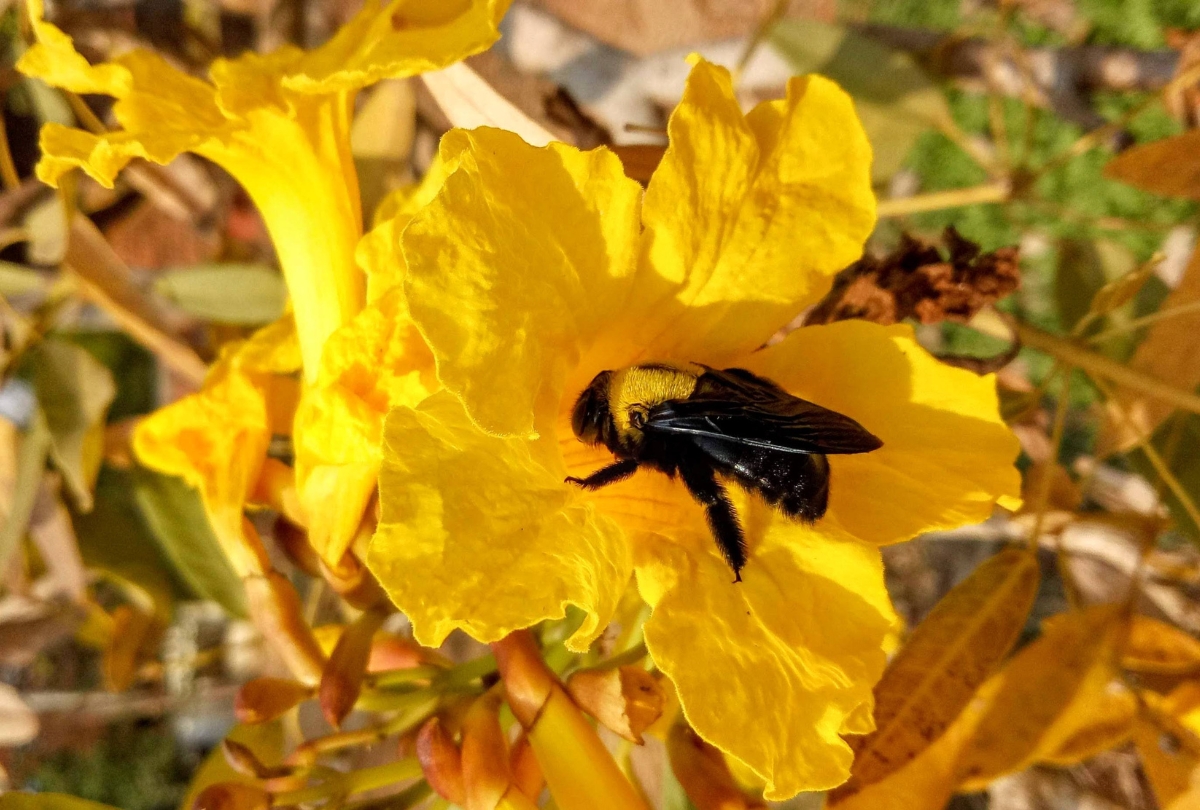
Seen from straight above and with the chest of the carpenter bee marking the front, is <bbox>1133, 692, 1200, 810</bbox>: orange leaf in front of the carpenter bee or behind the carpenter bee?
behind

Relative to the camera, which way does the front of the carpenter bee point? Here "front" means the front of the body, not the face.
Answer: to the viewer's left

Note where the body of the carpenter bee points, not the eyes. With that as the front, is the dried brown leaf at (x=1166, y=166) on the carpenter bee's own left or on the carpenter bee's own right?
on the carpenter bee's own right

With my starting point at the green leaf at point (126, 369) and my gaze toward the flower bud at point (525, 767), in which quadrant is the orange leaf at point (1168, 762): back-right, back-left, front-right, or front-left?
front-left

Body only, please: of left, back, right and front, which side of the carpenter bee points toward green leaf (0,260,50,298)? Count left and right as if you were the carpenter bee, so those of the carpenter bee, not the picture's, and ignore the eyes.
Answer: front

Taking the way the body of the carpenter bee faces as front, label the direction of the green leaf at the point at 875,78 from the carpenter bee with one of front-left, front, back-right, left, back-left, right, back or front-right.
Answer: right
